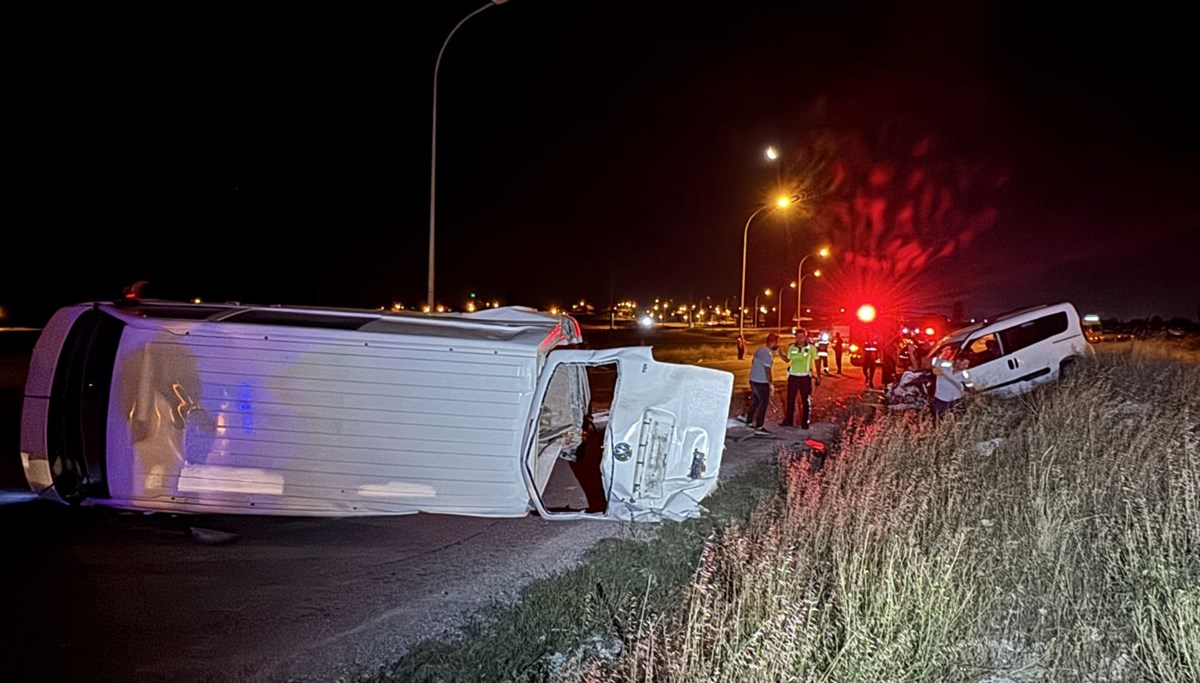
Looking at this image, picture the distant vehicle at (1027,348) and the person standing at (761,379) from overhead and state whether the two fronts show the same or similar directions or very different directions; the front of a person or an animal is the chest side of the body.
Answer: very different directions

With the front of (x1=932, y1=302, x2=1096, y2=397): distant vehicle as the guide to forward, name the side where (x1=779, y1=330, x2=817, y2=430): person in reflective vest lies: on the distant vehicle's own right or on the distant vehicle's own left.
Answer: on the distant vehicle's own left

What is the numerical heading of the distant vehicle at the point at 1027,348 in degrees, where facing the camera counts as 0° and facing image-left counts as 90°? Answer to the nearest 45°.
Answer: approximately 90°

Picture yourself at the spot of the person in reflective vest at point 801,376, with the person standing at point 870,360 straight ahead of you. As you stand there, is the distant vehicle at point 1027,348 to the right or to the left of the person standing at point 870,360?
right

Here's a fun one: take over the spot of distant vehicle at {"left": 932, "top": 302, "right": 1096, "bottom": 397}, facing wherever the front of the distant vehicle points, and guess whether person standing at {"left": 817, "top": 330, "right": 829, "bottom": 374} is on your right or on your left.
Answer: on your right

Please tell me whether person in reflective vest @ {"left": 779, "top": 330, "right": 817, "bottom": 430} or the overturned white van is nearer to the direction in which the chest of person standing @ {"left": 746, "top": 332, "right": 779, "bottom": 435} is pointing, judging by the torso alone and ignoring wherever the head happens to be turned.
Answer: the person in reflective vest

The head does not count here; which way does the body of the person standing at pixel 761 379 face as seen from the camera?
to the viewer's right

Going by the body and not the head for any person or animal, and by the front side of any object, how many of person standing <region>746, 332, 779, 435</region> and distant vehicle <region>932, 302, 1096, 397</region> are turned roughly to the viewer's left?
1

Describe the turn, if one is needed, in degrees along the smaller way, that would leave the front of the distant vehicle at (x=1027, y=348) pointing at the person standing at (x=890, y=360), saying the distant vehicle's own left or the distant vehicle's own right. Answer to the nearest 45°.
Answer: approximately 45° to the distant vehicle's own right

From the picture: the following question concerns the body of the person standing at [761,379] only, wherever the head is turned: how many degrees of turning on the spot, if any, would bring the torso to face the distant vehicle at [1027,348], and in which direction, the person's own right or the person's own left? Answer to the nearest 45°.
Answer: approximately 45° to the person's own left

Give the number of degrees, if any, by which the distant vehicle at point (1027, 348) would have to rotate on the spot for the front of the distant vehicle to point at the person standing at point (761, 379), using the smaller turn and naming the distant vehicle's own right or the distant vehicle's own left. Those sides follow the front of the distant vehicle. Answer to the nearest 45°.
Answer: approximately 45° to the distant vehicle's own left
